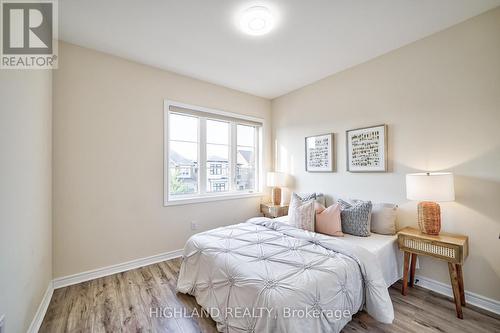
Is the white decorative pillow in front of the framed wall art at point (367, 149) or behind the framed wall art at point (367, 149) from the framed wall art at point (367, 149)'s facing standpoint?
in front

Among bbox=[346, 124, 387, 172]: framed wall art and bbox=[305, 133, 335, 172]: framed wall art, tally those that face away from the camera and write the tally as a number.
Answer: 0

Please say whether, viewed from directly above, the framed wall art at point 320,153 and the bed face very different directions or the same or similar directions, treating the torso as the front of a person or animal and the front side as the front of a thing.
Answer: same or similar directions

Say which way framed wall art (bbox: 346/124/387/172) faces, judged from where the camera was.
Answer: facing the viewer and to the left of the viewer

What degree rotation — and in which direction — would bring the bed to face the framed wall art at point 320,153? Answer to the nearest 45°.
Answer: approximately 135° to its right

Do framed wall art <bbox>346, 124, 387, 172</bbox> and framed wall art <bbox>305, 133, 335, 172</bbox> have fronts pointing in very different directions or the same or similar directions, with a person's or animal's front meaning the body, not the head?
same or similar directions

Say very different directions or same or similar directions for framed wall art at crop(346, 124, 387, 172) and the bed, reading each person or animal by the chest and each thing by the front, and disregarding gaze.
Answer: same or similar directions

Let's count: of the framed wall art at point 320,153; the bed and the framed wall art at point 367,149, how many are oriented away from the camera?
0

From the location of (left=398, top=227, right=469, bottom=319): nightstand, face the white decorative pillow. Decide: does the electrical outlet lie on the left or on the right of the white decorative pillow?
left

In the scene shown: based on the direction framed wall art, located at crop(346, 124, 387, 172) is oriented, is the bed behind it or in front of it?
in front

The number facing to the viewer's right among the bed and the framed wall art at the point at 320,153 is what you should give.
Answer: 0

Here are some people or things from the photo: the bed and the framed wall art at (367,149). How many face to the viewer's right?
0

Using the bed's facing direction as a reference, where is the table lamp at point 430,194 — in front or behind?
behind

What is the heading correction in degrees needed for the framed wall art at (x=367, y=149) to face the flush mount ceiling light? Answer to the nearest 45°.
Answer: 0° — it already faces it
